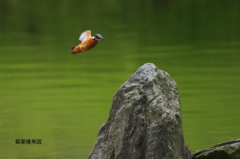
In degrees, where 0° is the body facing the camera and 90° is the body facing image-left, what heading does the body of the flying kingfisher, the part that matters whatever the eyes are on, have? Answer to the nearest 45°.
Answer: approximately 270°

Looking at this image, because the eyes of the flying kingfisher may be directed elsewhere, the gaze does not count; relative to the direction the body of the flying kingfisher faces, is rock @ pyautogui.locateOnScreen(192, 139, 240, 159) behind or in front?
in front
